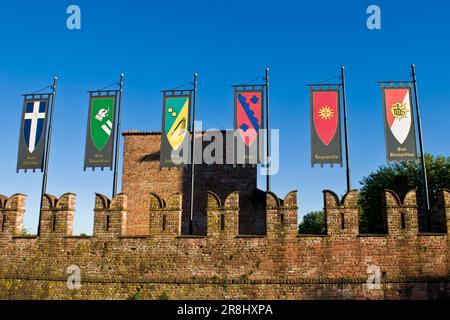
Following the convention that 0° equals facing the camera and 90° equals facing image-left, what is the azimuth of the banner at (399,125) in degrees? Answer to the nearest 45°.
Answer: approximately 0°

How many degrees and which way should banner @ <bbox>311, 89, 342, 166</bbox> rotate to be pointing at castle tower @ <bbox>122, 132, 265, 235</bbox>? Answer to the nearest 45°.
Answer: approximately 135° to its right

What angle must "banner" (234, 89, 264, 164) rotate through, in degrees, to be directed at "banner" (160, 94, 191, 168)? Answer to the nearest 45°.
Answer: approximately 90° to its right

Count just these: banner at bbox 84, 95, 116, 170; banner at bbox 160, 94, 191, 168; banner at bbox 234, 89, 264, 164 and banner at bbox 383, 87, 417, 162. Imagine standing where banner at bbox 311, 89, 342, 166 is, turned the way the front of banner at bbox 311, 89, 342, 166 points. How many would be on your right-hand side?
3

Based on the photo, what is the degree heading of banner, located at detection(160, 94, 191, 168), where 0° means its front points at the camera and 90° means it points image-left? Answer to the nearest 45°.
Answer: approximately 0°

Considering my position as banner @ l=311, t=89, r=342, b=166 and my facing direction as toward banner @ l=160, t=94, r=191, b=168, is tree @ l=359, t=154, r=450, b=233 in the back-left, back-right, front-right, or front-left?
back-right

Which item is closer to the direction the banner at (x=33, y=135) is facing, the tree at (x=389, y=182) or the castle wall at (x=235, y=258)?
the castle wall
